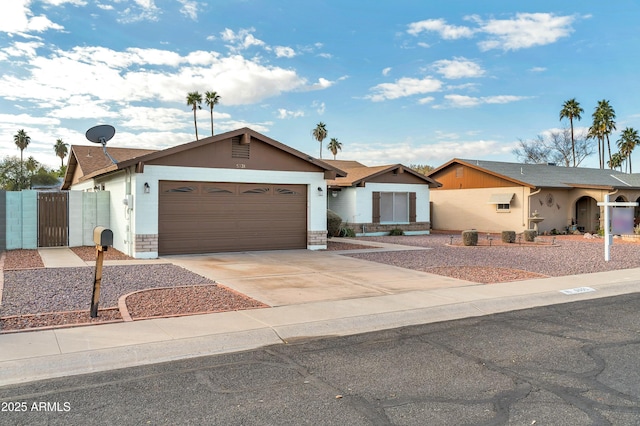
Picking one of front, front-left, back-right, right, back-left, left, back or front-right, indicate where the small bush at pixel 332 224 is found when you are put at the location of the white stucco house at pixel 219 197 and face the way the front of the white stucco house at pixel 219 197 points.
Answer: left

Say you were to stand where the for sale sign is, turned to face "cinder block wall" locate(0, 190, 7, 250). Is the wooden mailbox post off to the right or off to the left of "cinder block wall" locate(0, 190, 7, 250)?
left

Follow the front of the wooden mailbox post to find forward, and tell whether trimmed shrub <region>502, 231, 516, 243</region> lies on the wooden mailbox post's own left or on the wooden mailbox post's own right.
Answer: on the wooden mailbox post's own left

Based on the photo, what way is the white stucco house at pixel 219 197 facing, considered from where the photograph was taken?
facing the viewer and to the right of the viewer

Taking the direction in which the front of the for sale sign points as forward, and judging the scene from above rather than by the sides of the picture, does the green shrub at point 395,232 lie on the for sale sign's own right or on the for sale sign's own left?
on the for sale sign's own right

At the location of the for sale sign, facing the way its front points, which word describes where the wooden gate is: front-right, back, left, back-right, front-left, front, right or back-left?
front-right

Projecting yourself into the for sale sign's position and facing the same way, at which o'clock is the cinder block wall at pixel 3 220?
The cinder block wall is roughly at 2 o'clock from the for sale sign.

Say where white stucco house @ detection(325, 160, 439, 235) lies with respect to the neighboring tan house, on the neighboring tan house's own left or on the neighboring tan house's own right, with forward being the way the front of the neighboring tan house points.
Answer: on the neighboring tan house's own right

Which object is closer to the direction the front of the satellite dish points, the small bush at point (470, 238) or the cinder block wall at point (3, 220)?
the cinder block wall

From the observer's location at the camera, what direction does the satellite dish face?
facing away from the viewer and to the left of the viewer

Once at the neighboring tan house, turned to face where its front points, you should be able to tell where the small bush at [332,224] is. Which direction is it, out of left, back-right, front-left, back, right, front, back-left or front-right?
right

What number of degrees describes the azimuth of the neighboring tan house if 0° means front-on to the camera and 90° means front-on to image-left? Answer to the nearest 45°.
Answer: approximately 315°

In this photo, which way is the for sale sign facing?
toward the camera

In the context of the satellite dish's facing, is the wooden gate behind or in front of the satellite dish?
in front
